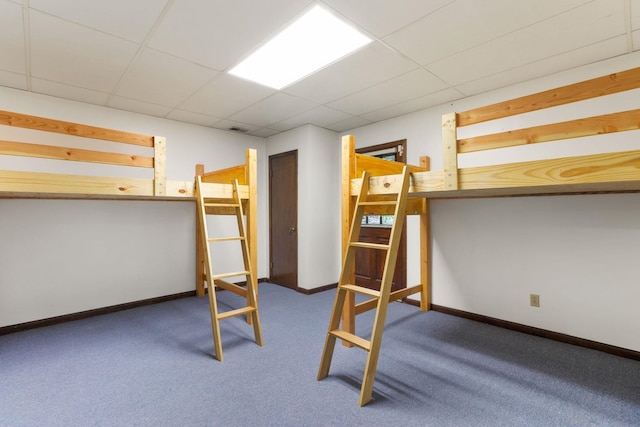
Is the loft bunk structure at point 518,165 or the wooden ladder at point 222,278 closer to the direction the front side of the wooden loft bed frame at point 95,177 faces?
the loft bunk structure

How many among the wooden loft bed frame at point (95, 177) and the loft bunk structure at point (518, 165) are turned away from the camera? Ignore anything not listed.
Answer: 0

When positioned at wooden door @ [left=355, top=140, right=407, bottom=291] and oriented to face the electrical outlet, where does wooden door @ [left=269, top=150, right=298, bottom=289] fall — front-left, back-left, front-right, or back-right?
back-right

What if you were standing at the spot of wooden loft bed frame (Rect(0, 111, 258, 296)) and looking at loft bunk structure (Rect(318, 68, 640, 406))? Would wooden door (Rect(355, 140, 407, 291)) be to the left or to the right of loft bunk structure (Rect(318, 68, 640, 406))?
left

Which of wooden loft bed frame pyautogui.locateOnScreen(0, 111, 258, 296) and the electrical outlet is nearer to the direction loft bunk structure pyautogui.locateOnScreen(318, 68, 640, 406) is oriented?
the wooden loft bed frame

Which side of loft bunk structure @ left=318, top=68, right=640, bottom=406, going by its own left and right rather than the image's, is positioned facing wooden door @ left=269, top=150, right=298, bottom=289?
front

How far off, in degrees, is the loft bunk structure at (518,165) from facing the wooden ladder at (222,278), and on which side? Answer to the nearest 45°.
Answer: approximately 45° to its right
